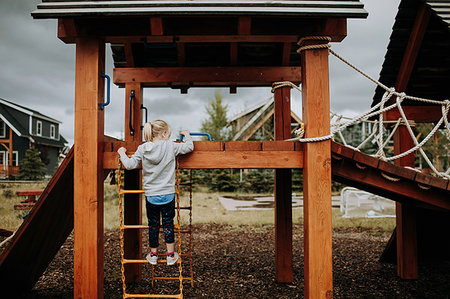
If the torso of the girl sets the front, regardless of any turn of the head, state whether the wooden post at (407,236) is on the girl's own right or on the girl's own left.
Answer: on the girl's own right

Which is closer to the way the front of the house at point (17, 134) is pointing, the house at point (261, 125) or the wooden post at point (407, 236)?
the wooden post

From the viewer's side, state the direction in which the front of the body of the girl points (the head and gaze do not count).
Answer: away from the camera

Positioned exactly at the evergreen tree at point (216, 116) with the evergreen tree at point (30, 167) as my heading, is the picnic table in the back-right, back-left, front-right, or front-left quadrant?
front-left

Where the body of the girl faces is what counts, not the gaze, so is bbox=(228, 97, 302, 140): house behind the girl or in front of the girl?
in front

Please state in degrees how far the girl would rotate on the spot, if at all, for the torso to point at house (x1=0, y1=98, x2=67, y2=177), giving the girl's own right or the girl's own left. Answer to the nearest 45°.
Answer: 0° — they already face it

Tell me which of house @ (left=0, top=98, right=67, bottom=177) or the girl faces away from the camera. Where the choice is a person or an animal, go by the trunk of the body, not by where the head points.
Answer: the girl

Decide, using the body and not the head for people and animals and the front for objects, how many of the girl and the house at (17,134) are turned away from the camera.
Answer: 1

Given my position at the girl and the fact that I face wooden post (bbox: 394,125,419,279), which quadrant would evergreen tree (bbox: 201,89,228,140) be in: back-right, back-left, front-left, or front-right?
front-left

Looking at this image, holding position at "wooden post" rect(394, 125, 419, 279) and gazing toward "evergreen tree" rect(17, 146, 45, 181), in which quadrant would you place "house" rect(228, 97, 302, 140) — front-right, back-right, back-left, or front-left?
front-right

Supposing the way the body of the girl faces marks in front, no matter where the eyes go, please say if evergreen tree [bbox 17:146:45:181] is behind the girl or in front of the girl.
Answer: in front

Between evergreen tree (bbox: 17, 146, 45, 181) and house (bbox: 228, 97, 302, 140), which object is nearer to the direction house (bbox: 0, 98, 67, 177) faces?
the evergreen tree

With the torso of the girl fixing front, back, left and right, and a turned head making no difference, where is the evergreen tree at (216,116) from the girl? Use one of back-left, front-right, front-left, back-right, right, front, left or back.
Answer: front
